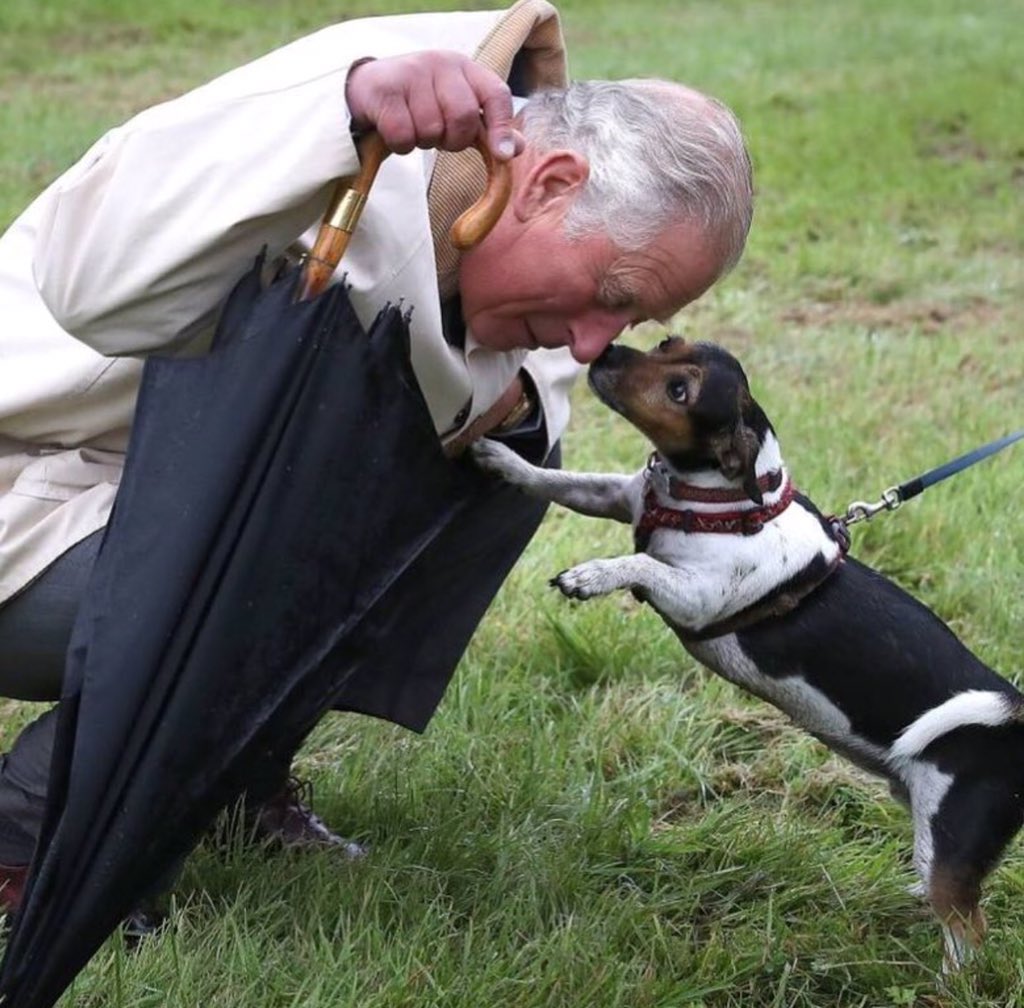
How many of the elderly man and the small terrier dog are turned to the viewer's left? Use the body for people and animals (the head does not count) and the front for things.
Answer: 1

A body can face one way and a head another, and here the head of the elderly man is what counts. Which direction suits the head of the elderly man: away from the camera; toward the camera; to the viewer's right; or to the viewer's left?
to the viewer's right

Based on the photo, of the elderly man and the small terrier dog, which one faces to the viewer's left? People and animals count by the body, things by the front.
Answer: the small terrier dog

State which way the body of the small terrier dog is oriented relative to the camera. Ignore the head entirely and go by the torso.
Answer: to the viewer's left

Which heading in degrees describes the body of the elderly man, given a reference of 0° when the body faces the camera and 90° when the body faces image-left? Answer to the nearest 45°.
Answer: approximately 270°

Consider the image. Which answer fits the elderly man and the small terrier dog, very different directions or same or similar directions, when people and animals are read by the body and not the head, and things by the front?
very different directions
